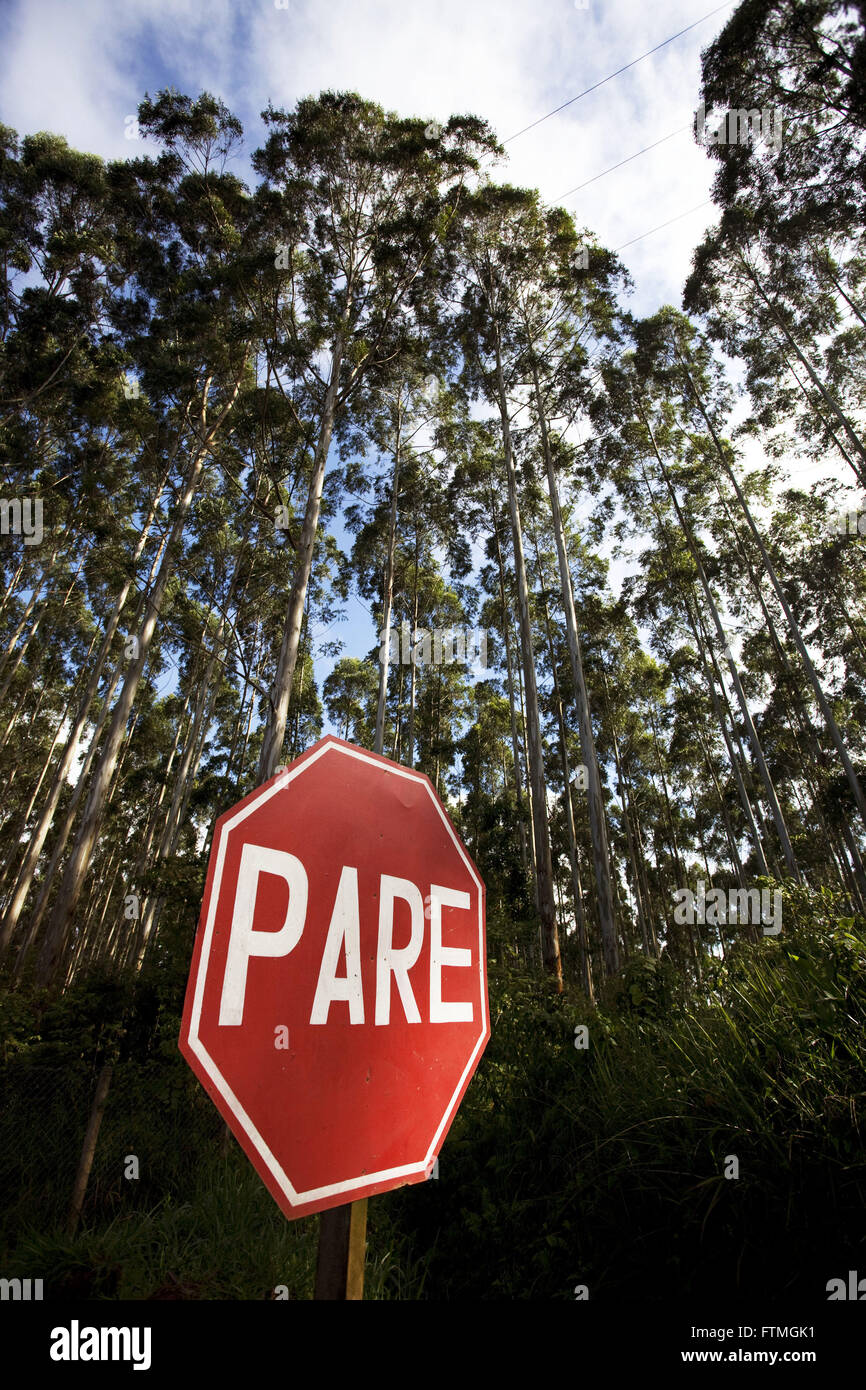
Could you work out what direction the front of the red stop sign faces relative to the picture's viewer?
facing the viewer and to the right of the viewer

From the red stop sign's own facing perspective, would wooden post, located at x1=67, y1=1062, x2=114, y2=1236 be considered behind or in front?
behind

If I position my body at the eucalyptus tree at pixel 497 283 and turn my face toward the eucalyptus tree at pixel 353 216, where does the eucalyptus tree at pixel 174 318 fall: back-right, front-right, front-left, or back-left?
front-right

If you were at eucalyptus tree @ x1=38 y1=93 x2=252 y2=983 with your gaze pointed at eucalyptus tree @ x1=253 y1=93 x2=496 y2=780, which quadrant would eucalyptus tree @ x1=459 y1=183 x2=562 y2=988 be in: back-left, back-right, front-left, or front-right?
front-left
